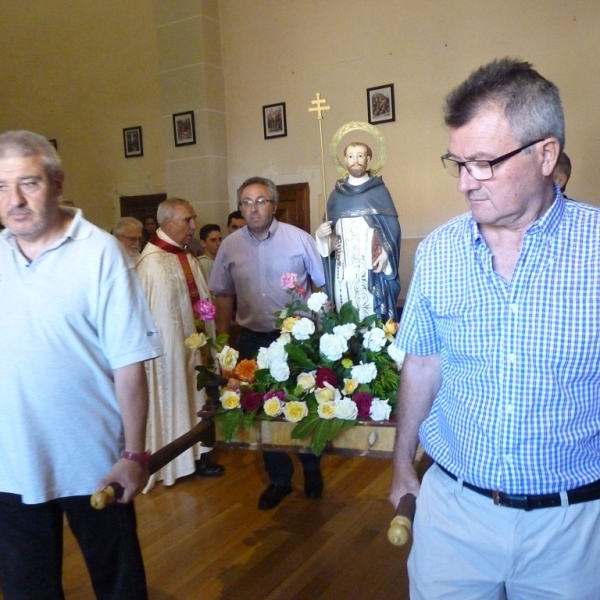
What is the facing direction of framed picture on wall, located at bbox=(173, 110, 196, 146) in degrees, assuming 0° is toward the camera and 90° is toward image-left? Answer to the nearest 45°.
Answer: approximately 0°

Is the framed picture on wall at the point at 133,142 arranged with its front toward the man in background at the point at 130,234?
yes

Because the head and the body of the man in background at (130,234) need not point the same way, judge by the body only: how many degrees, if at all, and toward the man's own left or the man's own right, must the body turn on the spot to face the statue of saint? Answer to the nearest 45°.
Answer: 0° — they already face it

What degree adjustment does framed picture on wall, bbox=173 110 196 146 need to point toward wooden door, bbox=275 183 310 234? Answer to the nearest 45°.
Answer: approximately 45° to its left

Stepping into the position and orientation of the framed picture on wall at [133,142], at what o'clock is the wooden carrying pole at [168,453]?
The wooden carrying pole is roughly at 12 o'clock from the framed picture on wall.
